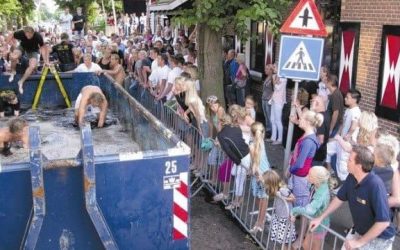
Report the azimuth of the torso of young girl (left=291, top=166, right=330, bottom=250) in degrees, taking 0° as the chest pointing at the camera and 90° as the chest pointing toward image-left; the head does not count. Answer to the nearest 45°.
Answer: approximately 90°

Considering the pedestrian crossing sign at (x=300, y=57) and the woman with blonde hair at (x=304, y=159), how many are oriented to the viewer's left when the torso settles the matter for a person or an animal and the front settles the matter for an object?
1

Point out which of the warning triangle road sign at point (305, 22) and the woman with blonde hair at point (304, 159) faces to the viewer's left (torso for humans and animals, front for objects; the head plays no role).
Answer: the woman with blonde hair

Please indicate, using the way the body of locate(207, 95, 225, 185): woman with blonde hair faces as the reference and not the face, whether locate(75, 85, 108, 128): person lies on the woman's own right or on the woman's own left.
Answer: on the woman's own right

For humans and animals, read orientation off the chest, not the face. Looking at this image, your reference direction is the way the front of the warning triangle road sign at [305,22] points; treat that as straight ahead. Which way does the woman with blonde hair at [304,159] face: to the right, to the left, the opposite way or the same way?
to the right

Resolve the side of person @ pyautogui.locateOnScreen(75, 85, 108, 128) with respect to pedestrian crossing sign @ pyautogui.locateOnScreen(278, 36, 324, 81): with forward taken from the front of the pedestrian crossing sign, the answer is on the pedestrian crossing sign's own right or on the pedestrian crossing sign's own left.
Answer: on the pedestrian crossing sign's own right

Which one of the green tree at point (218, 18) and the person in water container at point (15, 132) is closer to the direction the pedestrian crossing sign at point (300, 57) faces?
the person in water container

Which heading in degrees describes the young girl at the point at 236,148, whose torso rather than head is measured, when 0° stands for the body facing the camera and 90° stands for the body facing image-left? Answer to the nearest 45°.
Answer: approximately 90°

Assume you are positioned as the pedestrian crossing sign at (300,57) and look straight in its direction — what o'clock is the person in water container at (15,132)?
The person in water container is roughly at 2 o'clock from the pedestrian crossing sign.

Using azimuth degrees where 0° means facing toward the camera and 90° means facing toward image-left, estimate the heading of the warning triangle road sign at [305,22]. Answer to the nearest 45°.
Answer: approximately 0°

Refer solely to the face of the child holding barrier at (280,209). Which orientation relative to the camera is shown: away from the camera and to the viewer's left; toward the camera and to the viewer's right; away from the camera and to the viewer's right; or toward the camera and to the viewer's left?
away from the camera and to the viewer's left
